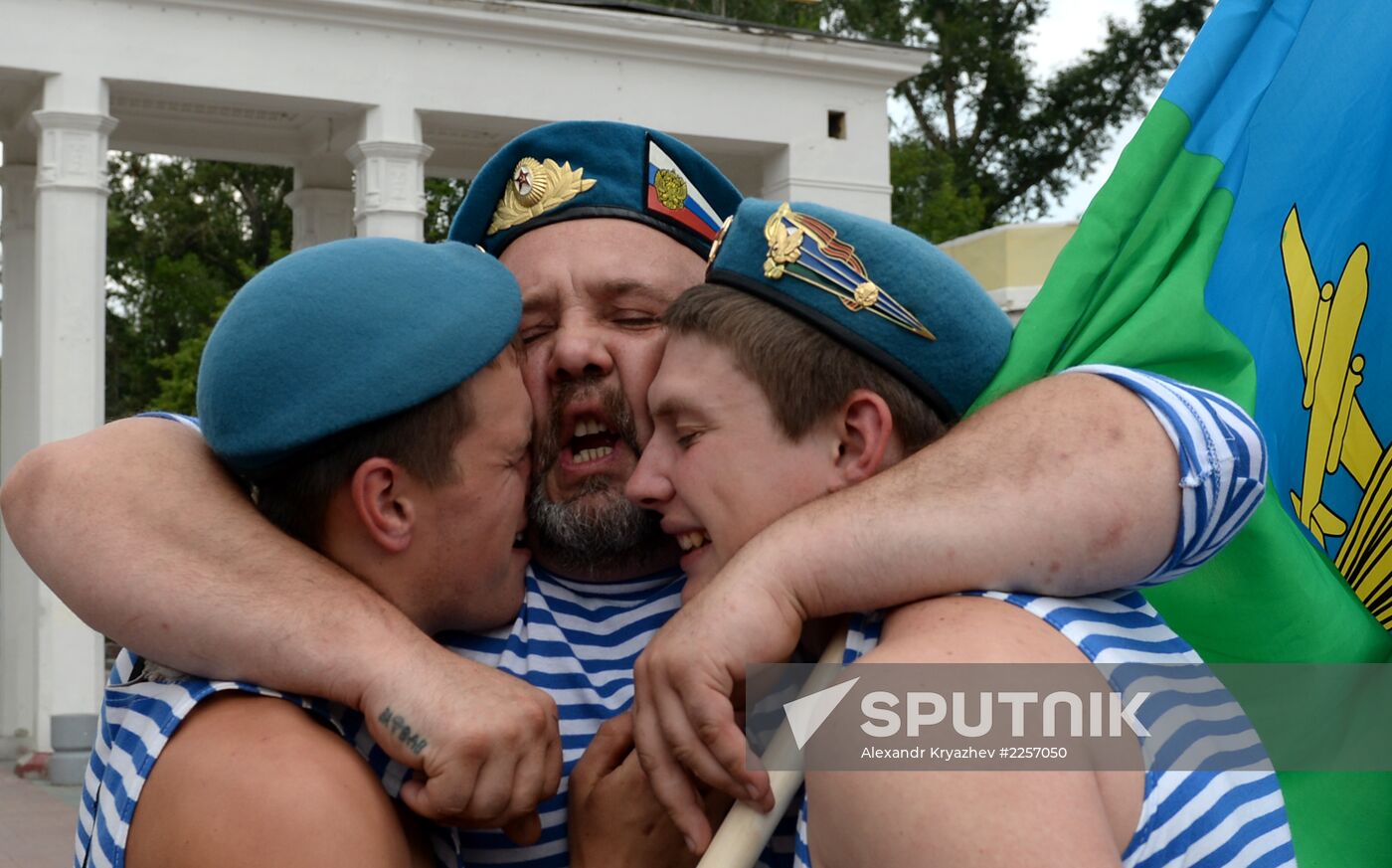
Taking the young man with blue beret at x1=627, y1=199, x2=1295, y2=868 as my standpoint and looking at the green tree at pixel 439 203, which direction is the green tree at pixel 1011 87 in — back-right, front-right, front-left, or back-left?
front-right

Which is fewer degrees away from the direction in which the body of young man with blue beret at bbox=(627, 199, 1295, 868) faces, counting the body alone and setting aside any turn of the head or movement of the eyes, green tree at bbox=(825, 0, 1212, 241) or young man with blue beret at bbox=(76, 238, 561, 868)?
the young man with blue beret

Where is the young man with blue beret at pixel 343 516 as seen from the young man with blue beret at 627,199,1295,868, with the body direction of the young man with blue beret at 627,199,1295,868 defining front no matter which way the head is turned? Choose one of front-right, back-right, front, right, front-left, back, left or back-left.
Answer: front

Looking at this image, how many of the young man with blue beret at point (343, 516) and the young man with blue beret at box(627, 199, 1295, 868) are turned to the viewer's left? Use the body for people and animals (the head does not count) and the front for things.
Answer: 1

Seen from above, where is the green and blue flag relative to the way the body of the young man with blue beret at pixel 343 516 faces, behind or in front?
in front

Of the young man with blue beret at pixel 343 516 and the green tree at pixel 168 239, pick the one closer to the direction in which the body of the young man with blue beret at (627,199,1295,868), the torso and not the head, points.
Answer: the young man with blue beret

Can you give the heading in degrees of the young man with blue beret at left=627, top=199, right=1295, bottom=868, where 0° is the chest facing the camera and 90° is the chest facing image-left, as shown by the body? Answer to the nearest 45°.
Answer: approximately 90°

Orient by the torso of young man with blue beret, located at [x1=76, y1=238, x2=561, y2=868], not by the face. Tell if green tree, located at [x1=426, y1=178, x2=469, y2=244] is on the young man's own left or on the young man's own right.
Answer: on the young man's own left

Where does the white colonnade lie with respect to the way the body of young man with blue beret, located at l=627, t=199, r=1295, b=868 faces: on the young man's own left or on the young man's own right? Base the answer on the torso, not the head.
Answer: on the young man's own right

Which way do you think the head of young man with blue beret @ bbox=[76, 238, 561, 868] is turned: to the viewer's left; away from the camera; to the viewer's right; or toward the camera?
to the viewer's right

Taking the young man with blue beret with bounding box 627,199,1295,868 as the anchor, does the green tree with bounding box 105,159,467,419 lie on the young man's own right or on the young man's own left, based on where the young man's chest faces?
on the young man's own right

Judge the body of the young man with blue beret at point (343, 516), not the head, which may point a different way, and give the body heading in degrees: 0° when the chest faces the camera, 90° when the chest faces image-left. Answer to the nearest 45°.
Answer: approximately 270°
